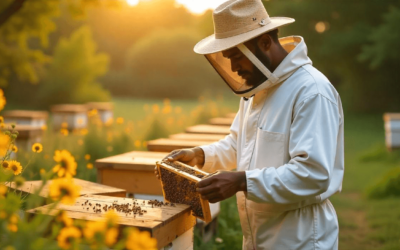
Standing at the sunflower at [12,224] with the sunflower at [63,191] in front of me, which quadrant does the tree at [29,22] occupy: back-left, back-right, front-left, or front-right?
front-left

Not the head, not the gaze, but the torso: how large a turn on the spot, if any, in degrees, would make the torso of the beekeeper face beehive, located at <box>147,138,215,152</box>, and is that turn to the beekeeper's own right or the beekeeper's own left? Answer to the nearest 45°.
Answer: approximately 90° to the beekeeper's own right

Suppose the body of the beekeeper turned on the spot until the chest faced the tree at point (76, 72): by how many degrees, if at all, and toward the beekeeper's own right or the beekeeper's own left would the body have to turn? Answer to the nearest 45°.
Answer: approximately 90° to the beekeeper's own right

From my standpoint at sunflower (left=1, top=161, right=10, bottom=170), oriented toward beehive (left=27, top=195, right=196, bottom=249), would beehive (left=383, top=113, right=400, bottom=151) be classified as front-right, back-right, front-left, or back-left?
front-left

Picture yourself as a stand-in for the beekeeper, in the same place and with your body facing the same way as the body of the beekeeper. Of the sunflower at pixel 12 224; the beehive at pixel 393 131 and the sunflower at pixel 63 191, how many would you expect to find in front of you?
2

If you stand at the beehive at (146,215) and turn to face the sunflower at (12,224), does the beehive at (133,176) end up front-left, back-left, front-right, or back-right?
back-right

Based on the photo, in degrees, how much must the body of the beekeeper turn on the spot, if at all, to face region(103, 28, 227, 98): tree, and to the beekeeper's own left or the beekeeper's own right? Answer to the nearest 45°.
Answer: approximately 135° to the beekeeper's own right

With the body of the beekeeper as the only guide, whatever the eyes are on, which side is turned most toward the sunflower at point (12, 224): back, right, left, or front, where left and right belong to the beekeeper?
front

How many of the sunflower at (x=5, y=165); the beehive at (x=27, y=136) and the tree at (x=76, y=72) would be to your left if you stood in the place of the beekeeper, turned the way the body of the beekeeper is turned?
0

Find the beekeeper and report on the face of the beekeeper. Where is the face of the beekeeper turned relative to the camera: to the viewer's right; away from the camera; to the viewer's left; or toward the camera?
to the viewer's left

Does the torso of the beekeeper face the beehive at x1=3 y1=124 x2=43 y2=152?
no

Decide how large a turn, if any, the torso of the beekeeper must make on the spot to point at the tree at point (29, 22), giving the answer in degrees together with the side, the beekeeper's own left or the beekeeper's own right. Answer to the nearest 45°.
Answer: approximately 90° to the beekeeper's own right

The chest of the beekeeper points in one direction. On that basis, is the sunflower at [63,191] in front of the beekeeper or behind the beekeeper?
in front
